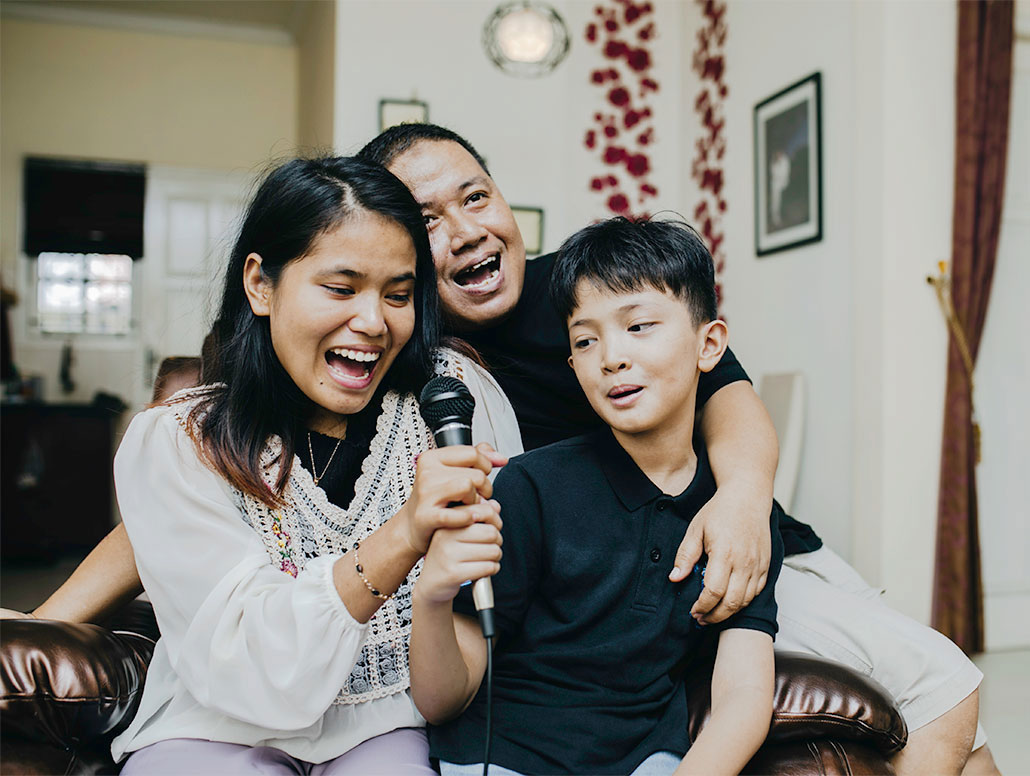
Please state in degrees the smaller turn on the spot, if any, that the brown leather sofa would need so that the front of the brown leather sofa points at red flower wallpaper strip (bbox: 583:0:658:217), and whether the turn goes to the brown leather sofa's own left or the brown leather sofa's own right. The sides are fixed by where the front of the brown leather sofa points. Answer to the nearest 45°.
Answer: approximately 180°

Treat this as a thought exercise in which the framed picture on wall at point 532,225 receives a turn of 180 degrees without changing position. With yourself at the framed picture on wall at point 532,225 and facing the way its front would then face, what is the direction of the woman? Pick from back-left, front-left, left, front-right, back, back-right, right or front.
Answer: back

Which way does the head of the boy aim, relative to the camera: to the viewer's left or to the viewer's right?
to the viewer's left

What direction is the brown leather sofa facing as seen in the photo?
toward the camera

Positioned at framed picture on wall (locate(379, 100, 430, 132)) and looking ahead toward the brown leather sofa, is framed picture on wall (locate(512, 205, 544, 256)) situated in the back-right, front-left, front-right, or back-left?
back-left

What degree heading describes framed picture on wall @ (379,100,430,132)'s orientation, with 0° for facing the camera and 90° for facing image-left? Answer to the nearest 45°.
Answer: approximately 0°

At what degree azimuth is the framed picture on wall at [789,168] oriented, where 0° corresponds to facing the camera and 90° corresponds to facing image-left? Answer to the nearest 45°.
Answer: approximately 45°

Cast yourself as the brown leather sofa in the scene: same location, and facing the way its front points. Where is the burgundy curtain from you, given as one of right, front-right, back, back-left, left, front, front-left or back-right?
back-left

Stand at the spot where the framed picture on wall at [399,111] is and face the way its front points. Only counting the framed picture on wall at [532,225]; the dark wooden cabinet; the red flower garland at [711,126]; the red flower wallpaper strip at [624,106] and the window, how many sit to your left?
3

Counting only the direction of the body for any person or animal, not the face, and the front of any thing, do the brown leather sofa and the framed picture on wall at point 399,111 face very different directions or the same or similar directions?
same or similar directions

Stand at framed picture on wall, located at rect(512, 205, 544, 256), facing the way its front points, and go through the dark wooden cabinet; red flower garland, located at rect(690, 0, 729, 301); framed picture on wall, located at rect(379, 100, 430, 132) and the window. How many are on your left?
1

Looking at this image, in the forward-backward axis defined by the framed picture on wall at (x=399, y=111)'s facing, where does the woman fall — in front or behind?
in front

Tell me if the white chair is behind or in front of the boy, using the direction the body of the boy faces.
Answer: behind

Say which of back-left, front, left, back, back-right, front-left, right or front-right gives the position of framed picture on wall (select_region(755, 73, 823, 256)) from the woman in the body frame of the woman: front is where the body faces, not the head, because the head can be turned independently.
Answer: left

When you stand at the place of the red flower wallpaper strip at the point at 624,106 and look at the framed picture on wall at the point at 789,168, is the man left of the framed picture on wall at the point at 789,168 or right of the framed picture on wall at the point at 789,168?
right

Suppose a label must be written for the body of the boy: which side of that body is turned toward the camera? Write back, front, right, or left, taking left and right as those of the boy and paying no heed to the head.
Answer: front

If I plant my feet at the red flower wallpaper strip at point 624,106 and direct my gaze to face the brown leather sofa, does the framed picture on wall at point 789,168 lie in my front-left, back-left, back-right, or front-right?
front-left

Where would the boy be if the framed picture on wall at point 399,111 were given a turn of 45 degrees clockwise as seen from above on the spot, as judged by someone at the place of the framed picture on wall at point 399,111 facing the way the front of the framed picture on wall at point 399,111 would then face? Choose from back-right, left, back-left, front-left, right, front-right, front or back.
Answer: front-left
